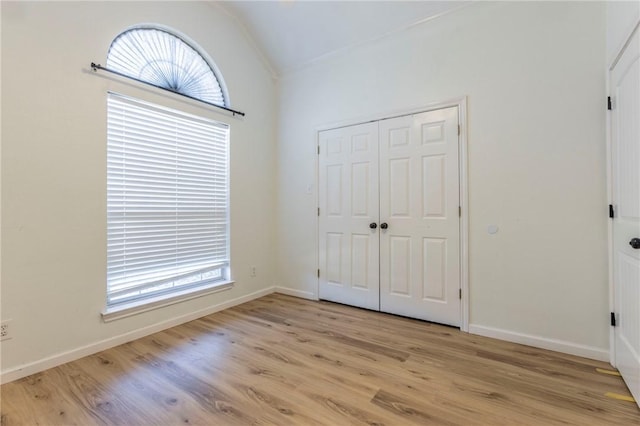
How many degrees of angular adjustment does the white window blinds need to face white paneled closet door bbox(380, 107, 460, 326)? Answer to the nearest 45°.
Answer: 0° — it already faces it

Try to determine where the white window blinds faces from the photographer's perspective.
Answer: facing the viewer and to the right of the viewer

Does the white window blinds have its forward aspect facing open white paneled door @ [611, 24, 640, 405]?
yes

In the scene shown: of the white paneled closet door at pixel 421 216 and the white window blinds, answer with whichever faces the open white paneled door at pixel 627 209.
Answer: the white window blinds

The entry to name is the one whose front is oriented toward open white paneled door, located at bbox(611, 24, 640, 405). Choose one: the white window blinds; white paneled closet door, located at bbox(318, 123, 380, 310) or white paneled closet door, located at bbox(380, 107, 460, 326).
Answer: the white window blinds

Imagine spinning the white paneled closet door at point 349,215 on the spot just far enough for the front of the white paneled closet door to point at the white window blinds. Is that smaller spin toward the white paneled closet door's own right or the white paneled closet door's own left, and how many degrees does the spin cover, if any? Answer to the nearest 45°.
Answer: approximately 45° to the white paneled closet door's own right

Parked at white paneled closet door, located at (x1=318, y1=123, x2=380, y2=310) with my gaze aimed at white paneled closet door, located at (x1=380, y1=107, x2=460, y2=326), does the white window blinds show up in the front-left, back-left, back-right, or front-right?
back-right

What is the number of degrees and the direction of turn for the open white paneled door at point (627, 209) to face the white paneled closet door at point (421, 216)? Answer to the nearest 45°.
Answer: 0° — it already faces it

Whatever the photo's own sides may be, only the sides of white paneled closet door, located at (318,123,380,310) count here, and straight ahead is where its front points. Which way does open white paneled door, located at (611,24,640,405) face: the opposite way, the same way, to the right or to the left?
to the right

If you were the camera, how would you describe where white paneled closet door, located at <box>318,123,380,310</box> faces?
facing the viewer and to the left of the viewer

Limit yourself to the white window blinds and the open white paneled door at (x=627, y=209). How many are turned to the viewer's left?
1

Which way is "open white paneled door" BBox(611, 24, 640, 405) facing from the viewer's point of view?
to the viewer's left

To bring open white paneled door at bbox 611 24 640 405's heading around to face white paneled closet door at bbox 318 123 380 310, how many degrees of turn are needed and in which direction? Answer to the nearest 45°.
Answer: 0° — it already faces it

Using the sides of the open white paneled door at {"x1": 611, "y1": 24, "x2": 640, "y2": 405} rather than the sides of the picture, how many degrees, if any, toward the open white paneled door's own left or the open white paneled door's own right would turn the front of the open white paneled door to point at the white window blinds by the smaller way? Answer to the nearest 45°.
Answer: approximately 45° to the open white paneled door's own left

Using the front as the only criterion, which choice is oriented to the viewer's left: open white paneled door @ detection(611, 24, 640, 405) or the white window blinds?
the open white paneled door

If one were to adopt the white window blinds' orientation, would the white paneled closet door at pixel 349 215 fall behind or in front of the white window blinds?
in front
